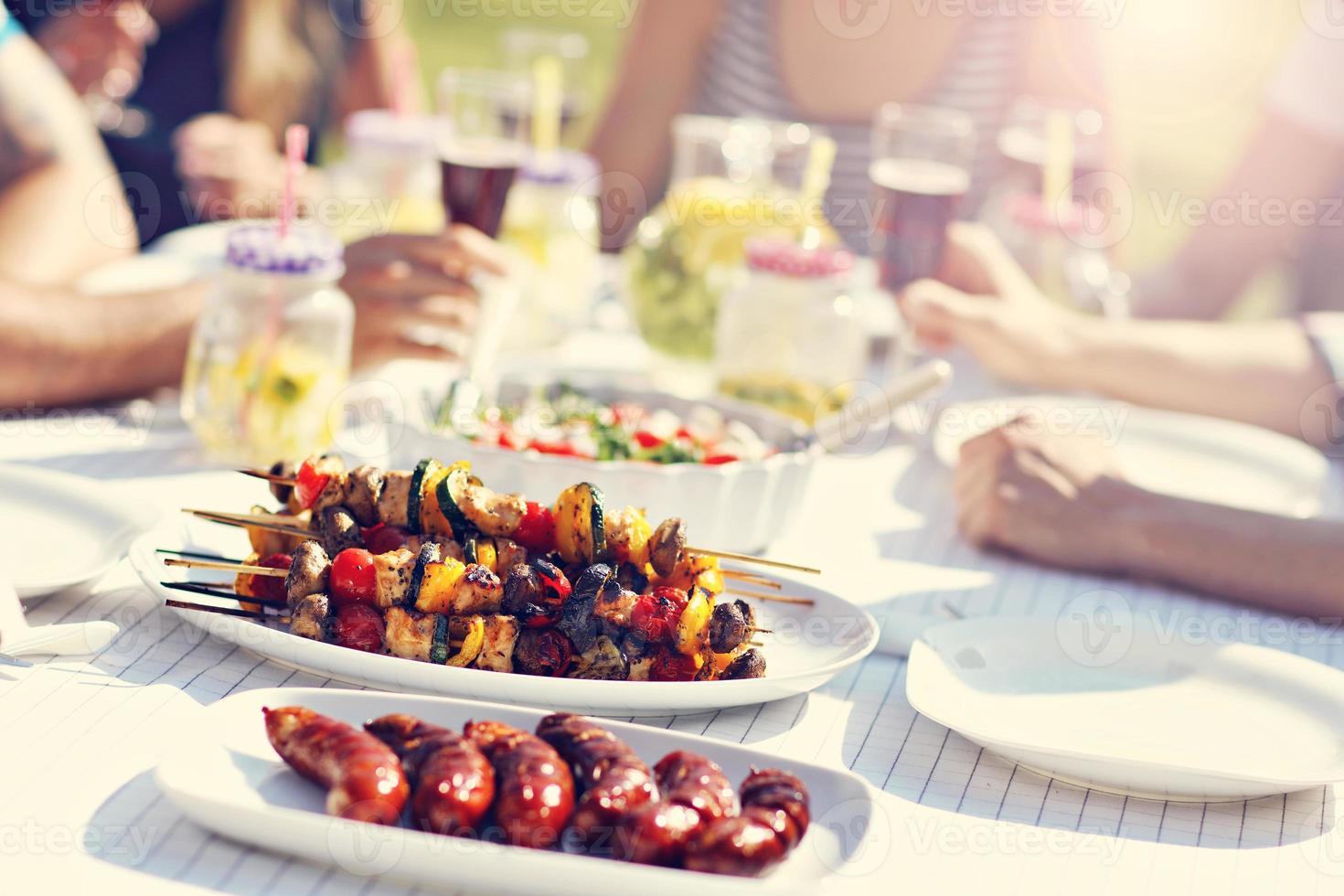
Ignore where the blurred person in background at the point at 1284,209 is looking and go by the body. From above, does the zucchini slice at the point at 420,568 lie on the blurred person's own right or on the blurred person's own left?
on the blurred person's own left

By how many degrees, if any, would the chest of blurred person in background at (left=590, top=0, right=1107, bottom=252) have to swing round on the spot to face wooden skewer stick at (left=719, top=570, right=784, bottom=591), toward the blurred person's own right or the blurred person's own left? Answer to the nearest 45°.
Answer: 0° — they already face it

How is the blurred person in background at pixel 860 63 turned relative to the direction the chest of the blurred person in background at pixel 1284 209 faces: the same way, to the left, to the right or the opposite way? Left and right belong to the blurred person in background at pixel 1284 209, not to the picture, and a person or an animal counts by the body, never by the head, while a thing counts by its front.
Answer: to the left

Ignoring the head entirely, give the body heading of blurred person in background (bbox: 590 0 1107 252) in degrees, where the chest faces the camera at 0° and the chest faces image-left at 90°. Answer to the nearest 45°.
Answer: approximately 0°

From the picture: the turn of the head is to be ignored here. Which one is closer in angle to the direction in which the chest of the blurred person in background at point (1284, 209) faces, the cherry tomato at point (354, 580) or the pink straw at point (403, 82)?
the pink straw

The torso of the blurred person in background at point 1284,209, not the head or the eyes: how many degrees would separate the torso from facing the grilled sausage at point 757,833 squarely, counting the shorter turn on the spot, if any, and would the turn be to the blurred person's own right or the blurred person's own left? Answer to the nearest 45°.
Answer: approximately 90° to the blurred person's own left

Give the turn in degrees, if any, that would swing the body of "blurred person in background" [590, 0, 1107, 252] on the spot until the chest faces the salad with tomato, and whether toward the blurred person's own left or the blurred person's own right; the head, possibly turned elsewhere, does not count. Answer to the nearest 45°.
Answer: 0° — they already face it

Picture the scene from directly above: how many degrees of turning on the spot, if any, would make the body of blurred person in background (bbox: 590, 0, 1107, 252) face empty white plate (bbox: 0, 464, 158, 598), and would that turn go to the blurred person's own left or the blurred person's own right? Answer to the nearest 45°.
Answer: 0° — they already face it

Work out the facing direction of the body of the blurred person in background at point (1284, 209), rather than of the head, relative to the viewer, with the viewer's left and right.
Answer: facing to the left of the viewer

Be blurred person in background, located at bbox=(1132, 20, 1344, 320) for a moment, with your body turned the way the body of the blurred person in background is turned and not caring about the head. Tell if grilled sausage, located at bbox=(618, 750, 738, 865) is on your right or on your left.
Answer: on your left

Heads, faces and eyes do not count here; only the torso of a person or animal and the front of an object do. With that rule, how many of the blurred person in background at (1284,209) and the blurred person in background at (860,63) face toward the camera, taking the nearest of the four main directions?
1
